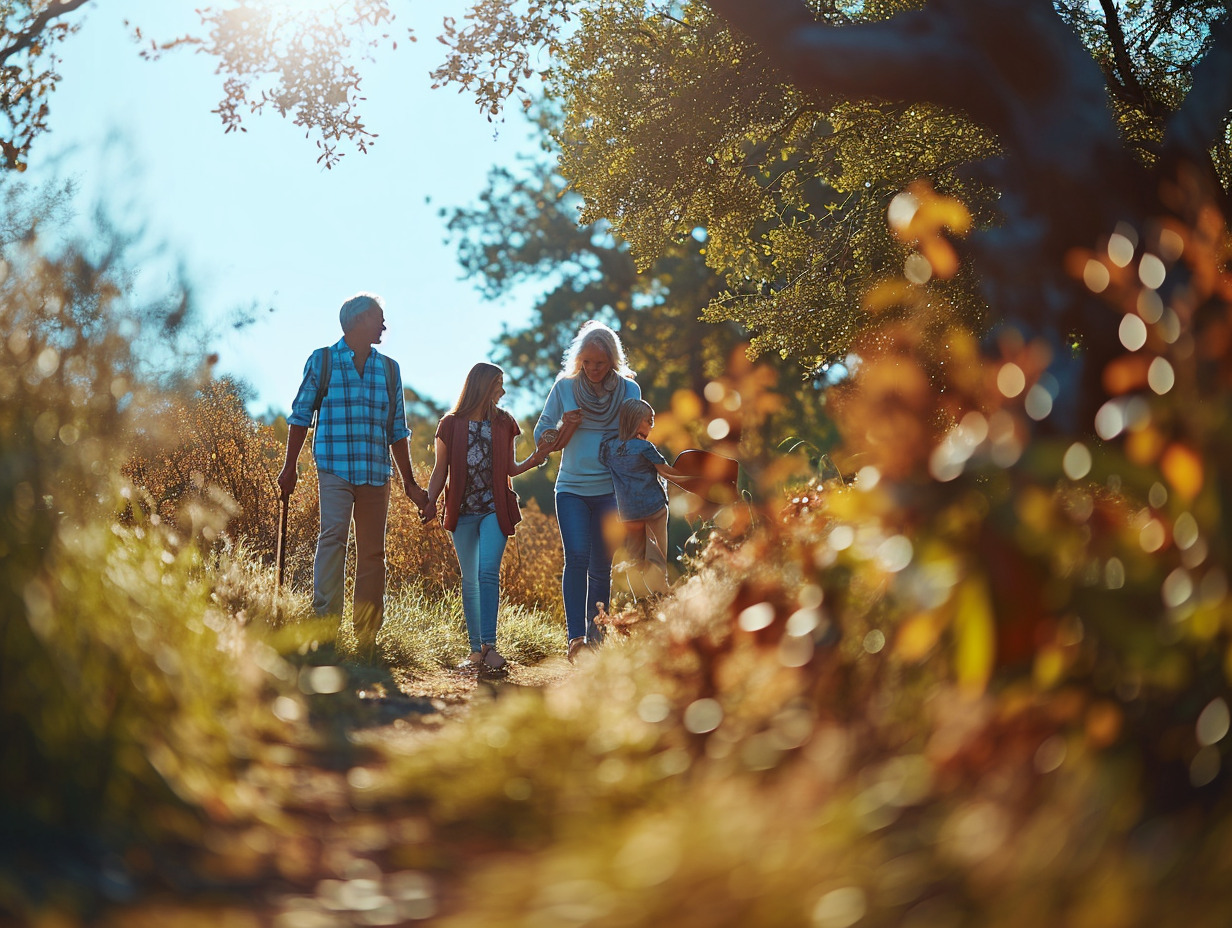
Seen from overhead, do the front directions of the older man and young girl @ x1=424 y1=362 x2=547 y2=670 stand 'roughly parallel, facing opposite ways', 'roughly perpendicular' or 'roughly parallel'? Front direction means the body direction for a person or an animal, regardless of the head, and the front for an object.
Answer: roughly parallel

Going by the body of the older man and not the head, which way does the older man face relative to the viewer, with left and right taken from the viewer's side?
facing the viewer

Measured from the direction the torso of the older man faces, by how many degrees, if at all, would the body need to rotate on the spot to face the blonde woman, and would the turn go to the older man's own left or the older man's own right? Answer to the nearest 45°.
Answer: approximately 90° to the older man's own left

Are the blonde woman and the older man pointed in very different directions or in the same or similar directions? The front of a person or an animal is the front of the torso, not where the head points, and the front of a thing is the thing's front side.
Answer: same or similar directions

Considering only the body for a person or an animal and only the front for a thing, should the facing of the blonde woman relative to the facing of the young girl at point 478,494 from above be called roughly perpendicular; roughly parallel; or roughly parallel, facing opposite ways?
roughly parallel

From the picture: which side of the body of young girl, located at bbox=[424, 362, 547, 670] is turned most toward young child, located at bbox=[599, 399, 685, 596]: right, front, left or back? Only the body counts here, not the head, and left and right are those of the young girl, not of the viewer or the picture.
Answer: left

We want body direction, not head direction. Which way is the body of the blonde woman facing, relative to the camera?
toward the camera

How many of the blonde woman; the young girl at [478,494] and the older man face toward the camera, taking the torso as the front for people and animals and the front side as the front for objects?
3

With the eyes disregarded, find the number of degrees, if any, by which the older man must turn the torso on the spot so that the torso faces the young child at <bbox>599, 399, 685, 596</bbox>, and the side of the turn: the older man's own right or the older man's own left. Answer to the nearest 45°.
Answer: approximately 90° to the older man's own left

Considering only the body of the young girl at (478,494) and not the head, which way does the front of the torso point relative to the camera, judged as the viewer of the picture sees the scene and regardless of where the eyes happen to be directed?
toward the camera
